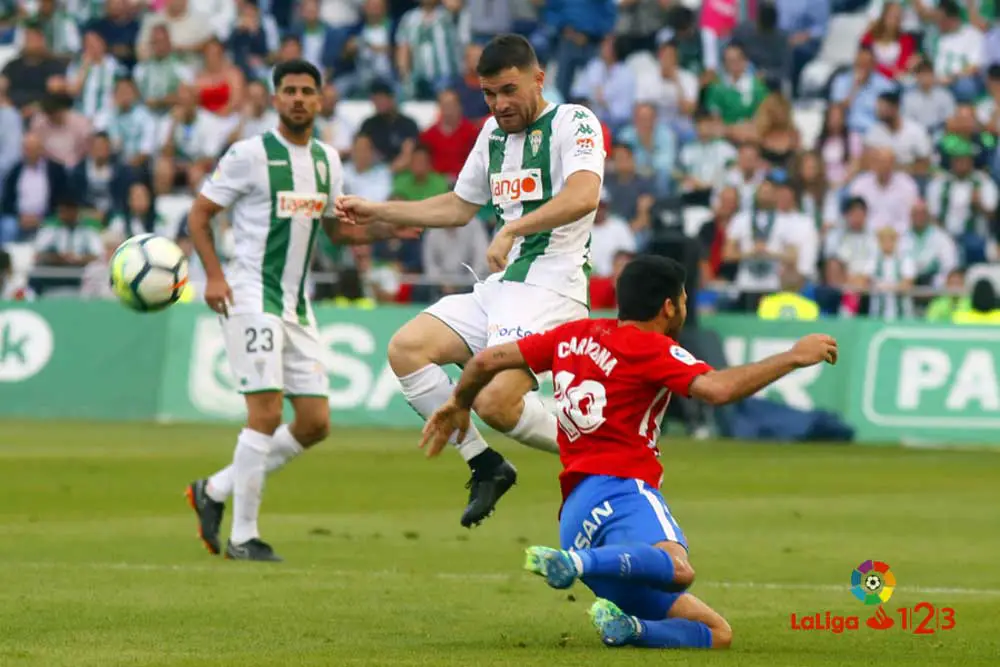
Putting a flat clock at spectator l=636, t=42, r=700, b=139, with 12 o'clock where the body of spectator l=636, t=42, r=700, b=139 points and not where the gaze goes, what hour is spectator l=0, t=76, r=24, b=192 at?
spectator l=0, t=76, r=24, b=192 is roughly at 3 o'clock from spectator l=636, t=42, r=700, b=139.

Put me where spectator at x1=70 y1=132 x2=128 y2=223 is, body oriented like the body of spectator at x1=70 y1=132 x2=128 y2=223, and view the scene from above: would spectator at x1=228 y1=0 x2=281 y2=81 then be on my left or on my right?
on my left

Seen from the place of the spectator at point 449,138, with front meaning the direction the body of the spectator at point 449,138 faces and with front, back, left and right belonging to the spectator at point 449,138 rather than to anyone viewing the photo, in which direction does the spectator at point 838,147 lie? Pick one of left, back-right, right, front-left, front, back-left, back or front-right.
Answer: left

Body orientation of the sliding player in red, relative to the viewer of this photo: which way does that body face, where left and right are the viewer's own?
facing away from the viewer and to the right of the viewer

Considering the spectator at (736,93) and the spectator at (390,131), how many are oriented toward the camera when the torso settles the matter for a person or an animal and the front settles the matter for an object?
2

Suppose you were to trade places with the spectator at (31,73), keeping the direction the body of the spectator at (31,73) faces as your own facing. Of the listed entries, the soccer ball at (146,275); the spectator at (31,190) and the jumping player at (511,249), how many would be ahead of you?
3

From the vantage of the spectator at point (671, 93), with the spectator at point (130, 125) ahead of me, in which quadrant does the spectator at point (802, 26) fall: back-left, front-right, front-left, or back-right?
back-right

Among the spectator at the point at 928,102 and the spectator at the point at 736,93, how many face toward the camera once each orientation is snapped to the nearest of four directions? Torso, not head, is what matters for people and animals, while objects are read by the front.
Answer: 2
